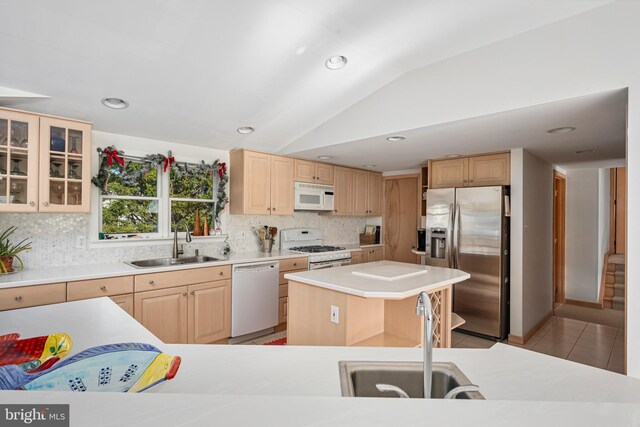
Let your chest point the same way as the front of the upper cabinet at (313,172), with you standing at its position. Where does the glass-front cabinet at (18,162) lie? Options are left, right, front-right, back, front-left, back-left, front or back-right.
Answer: right

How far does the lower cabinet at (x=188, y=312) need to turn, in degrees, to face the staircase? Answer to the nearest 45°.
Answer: approximately 45° to its left

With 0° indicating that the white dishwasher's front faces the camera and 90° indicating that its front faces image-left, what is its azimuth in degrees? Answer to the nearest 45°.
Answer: approximately 315°

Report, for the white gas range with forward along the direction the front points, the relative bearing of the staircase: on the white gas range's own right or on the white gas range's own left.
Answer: on the white gas range's own left

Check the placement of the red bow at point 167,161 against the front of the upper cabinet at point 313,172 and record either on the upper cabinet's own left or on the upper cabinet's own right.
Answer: on the upper cabinet's own right

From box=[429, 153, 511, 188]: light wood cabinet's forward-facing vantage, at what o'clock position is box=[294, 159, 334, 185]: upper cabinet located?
The upper cabinet is roughly at 3 o'clock from the light wood cabinet.

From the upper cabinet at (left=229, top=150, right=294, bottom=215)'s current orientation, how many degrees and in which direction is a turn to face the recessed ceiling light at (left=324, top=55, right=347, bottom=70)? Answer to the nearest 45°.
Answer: approximately 45° to its right

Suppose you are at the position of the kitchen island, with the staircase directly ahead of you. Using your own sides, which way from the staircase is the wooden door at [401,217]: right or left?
left
